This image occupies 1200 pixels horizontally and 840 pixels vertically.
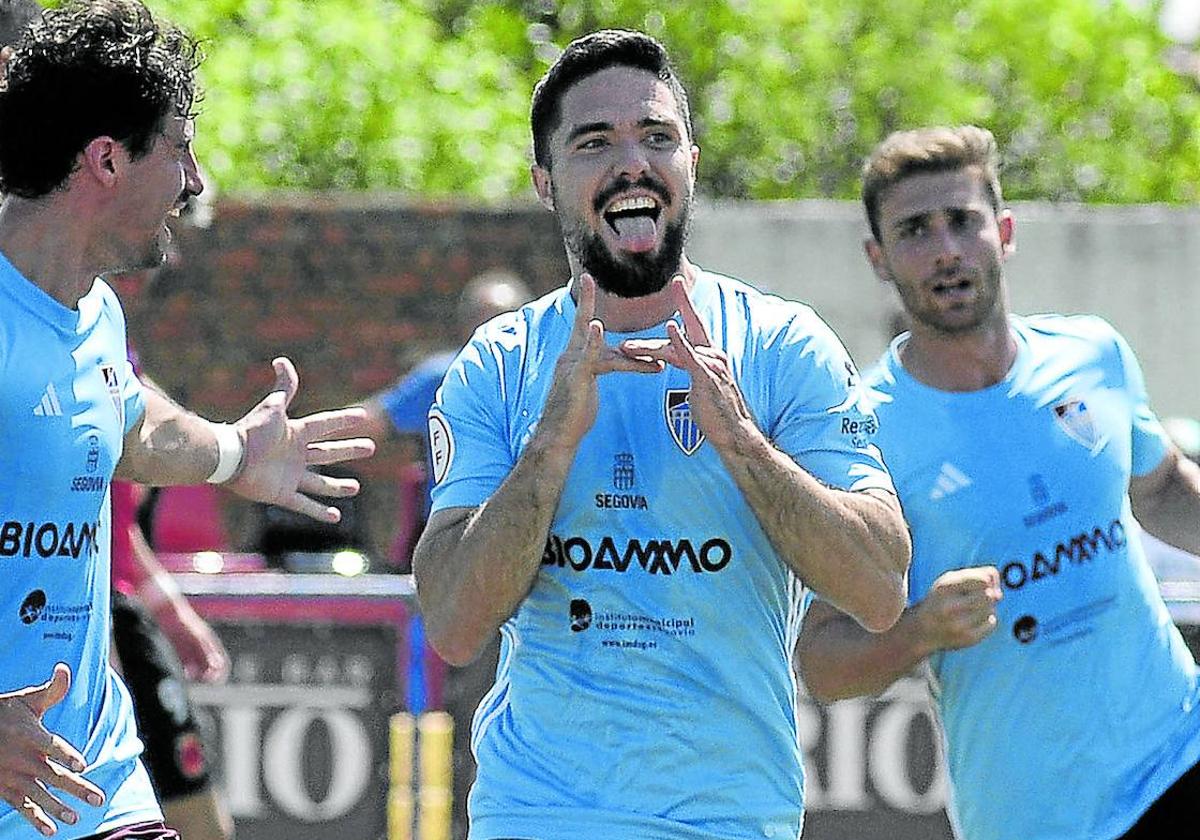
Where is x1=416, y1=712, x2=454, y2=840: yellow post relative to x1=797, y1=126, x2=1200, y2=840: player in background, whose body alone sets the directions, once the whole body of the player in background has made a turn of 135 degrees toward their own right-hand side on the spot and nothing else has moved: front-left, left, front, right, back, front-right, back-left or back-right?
front

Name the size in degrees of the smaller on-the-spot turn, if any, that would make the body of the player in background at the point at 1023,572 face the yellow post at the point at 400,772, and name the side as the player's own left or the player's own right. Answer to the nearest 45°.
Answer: approximately 135° to the player's own right

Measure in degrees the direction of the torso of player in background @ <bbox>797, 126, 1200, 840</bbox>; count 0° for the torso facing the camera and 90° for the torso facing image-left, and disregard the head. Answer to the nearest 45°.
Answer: approximately 0°

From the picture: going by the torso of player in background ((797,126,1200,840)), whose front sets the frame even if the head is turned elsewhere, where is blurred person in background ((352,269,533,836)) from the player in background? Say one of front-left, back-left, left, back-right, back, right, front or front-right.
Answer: back-right
